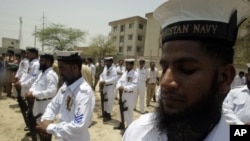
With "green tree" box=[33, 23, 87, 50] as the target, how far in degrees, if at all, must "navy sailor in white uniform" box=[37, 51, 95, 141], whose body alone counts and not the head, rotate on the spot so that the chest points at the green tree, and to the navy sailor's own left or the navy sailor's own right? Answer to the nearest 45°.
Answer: approximately 135° to the navy sailor's own right

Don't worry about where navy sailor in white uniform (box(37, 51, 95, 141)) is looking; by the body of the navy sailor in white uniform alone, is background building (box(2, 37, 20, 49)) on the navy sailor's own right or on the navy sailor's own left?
on the navy sailor's own right

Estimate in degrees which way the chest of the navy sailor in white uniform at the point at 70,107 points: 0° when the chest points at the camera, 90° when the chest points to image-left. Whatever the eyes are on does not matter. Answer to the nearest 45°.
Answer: approximately 45°

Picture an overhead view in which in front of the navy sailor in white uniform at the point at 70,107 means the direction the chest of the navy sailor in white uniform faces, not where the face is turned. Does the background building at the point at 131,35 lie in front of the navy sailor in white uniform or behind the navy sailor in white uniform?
behind
